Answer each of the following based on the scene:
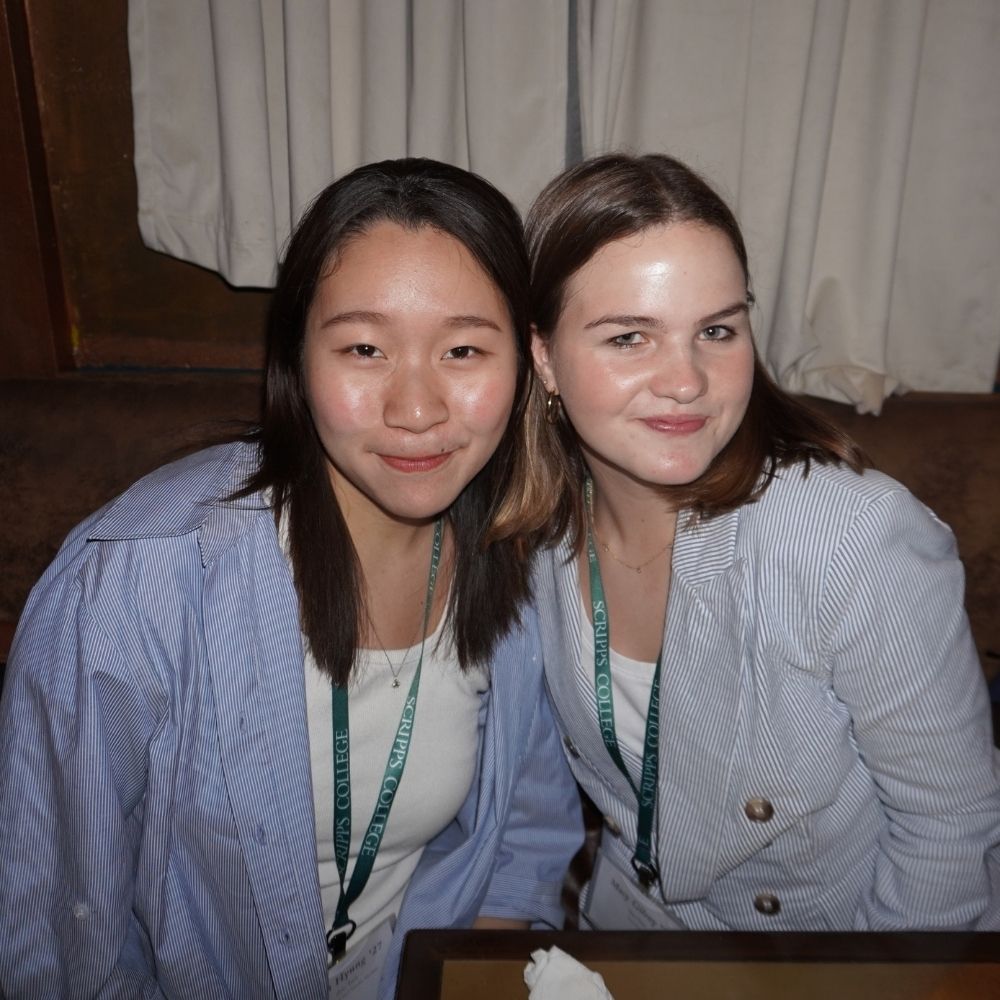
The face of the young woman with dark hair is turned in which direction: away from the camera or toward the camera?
toward the camera

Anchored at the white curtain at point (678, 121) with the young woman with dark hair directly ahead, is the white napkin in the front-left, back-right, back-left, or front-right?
front-left

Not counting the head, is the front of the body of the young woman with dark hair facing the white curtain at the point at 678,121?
no

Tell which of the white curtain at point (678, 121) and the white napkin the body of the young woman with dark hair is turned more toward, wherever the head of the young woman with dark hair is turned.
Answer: the white napkin

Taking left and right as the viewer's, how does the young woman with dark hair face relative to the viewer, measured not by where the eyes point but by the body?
facing the viewer and to the right of the viewer

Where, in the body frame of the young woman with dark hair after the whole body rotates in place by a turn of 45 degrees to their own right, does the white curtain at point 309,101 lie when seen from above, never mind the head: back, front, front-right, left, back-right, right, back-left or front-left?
back

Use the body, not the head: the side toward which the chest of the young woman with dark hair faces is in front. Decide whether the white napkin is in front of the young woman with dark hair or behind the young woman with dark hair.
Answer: in front
